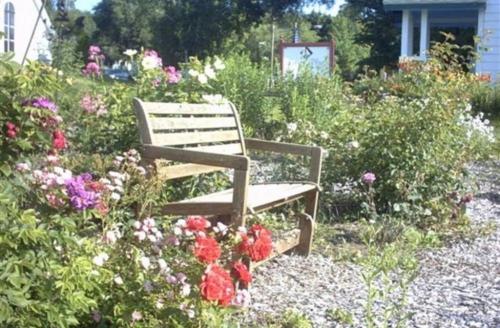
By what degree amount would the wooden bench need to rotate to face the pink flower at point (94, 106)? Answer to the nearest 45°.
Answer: approximately 180°

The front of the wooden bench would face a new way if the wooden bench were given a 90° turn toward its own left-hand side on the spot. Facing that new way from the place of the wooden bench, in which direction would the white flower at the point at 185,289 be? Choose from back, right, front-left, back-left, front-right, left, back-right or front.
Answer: back-right

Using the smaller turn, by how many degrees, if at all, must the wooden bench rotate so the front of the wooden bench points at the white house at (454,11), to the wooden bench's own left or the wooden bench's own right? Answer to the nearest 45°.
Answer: approximately 135° to the wooden bench's own left

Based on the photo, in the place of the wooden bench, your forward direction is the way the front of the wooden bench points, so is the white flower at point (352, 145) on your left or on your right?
on your left

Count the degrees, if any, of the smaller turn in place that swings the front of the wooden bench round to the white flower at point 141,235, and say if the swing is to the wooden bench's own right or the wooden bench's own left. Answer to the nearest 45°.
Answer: approximately 45° to the wooden bench's own right

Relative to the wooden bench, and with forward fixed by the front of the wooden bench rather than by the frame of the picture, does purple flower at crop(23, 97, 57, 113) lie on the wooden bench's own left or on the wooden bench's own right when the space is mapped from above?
on the wooden bench's own right

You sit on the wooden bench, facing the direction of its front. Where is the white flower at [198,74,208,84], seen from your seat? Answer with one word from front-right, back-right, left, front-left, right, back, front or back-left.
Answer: back-left

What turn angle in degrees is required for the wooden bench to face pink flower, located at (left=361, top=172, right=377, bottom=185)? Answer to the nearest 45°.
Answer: approximately 90° to its left

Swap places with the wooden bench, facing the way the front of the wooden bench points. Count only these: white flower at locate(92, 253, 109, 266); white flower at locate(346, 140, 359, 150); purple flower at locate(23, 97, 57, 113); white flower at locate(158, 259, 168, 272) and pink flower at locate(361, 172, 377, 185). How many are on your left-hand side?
2

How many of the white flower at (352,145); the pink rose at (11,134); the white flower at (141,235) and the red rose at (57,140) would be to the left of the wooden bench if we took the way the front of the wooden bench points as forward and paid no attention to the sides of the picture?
1

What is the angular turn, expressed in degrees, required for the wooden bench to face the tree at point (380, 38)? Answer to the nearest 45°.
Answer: approximately 135° to its left

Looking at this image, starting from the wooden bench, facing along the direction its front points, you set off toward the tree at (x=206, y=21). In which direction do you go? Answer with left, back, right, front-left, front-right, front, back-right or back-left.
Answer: back-left

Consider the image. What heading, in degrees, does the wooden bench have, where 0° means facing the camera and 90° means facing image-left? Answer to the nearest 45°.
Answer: approximately 315°

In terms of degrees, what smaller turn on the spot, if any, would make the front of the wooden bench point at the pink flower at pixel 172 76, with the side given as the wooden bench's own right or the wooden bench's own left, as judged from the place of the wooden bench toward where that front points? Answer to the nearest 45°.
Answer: approximately 135° to the wooden bench's own left
